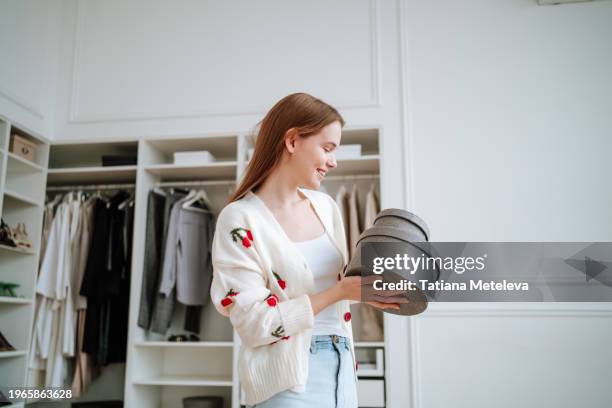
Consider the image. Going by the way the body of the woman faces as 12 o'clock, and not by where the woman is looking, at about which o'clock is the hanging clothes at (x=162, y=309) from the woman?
The hanging clothes is roughly at 7 o'clock from the woman.

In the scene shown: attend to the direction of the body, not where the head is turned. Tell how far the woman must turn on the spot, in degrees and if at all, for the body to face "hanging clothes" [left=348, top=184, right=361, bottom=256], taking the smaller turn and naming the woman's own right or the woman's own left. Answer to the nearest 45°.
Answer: approximately 135° to the woman's own left

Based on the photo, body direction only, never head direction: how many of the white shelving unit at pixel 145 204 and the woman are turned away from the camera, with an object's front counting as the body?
0

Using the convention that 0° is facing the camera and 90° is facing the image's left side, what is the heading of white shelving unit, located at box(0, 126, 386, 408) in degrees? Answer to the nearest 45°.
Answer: approximately 0°

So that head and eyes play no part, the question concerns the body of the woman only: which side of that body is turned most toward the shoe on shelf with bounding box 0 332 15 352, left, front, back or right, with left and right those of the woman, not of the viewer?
back

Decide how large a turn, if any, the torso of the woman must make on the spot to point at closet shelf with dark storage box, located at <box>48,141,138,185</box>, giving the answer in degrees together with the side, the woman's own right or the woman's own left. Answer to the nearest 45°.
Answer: approximately 180°

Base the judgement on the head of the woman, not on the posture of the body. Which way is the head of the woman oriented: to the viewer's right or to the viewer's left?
to the viewer's right

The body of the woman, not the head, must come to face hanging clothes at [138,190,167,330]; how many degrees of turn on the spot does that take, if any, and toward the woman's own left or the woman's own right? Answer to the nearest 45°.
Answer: approximately 135° to the woman's own left

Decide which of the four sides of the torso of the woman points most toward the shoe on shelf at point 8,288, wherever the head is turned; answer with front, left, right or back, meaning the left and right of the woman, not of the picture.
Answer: back

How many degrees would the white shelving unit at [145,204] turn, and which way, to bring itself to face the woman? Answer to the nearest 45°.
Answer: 0° — it already faces them

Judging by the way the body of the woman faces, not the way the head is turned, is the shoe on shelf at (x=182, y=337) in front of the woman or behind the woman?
behind
